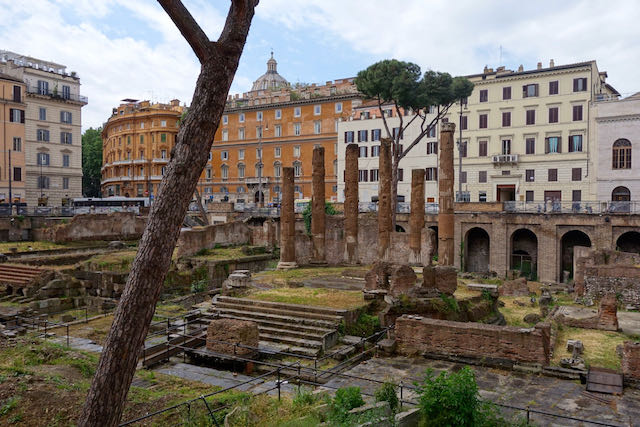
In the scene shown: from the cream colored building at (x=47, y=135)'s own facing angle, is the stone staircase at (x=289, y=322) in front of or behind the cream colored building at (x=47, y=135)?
in front

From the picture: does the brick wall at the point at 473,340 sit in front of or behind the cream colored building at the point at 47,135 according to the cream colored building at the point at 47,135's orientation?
in front

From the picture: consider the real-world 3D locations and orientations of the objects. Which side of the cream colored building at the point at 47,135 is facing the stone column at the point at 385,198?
front

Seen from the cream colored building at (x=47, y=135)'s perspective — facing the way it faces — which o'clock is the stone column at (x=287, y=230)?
The stone column is roughly at 1 o'clock from the cream colored building.

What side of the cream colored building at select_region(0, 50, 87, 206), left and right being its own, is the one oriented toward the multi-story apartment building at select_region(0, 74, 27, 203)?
right

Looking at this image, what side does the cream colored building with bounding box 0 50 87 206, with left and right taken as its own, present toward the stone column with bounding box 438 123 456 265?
front

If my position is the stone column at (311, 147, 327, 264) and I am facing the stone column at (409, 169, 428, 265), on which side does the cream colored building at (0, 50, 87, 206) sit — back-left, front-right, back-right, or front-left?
back-left

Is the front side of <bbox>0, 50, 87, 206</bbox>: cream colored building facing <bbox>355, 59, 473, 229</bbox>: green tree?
yes

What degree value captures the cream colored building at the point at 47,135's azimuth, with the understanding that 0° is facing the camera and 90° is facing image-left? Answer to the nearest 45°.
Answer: approximately 315°
